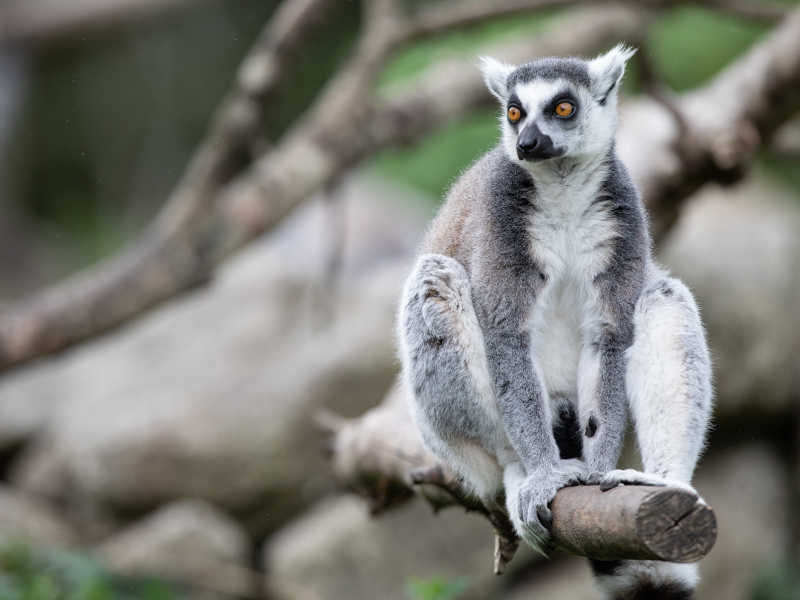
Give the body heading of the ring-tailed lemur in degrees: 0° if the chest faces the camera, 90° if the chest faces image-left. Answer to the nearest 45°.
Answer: approximately 0°

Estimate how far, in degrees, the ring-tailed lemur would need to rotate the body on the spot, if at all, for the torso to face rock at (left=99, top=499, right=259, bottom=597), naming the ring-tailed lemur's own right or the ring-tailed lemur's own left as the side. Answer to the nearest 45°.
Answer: approximately 135° to the ring-tailed lemur's own right

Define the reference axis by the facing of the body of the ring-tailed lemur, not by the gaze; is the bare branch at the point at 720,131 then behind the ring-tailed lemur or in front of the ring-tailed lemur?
behind

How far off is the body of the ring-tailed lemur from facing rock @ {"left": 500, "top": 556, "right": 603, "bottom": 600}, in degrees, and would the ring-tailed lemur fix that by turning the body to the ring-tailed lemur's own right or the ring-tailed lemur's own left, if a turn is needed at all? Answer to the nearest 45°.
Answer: approximately 180°

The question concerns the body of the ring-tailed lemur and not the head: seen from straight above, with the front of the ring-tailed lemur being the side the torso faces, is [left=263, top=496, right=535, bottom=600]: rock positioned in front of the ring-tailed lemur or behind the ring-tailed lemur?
behind
